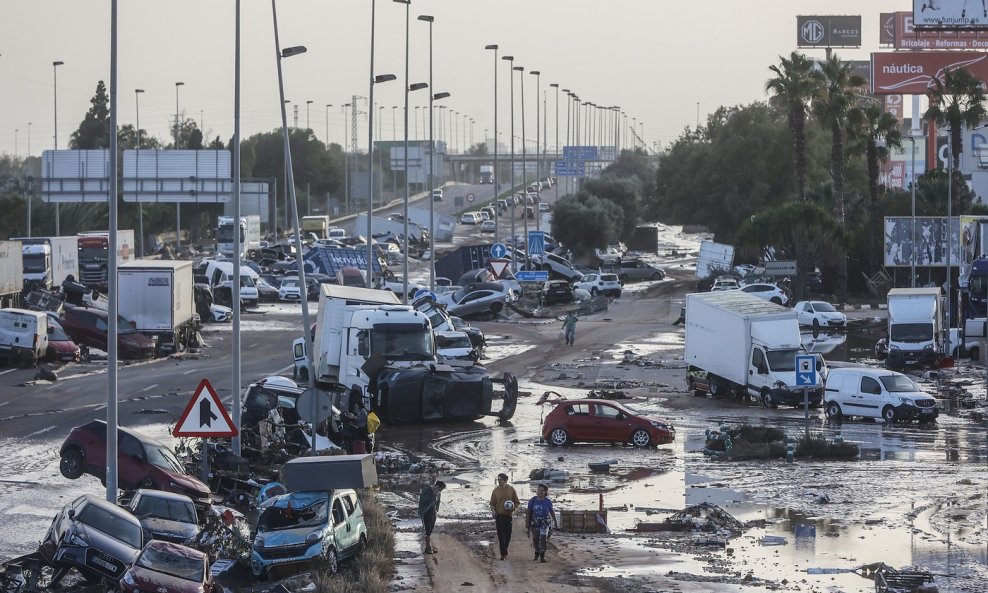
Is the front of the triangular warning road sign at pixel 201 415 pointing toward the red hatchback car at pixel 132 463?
no

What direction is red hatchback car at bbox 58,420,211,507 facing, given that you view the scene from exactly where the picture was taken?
facing the viewer and to the right of the viewer

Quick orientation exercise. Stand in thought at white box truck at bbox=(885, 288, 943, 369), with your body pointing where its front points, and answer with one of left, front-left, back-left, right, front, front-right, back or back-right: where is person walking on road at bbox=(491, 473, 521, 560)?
front

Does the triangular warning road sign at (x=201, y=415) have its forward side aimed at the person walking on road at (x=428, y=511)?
no

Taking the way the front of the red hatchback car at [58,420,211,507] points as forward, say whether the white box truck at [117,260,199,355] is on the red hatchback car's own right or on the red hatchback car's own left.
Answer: on the red hatchback car's own left

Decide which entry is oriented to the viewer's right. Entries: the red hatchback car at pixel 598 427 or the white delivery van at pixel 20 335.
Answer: the red hatchback car

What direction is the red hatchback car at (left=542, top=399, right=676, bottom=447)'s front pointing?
to the viewer's right

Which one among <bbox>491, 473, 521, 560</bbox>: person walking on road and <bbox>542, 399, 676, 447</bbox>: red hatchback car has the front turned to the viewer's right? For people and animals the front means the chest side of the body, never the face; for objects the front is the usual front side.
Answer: the red hatchback car

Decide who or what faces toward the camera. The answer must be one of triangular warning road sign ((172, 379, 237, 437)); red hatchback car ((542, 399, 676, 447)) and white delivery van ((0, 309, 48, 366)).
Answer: the triangular warning road sign

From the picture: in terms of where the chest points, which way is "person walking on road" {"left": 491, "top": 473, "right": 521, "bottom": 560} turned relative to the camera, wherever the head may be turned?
toward the camera

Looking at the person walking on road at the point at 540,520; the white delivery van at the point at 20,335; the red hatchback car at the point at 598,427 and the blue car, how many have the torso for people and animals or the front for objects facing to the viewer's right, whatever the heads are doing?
1

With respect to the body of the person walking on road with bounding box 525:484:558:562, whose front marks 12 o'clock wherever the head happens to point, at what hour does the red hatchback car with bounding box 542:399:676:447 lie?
The red hatchback car is roughly at 6 o'clock from the person walking on road.

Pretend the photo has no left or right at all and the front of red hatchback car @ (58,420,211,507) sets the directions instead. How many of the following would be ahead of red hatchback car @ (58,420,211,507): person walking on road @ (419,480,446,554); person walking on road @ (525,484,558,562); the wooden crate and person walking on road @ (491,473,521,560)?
4

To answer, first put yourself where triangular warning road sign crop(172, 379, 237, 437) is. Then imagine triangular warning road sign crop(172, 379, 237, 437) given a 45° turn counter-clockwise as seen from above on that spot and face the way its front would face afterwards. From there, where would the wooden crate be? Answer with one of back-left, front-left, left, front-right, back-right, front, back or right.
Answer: front-left

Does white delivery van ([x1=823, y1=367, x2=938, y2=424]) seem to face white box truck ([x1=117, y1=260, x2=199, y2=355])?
no

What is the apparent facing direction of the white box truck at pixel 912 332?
toward the camera
